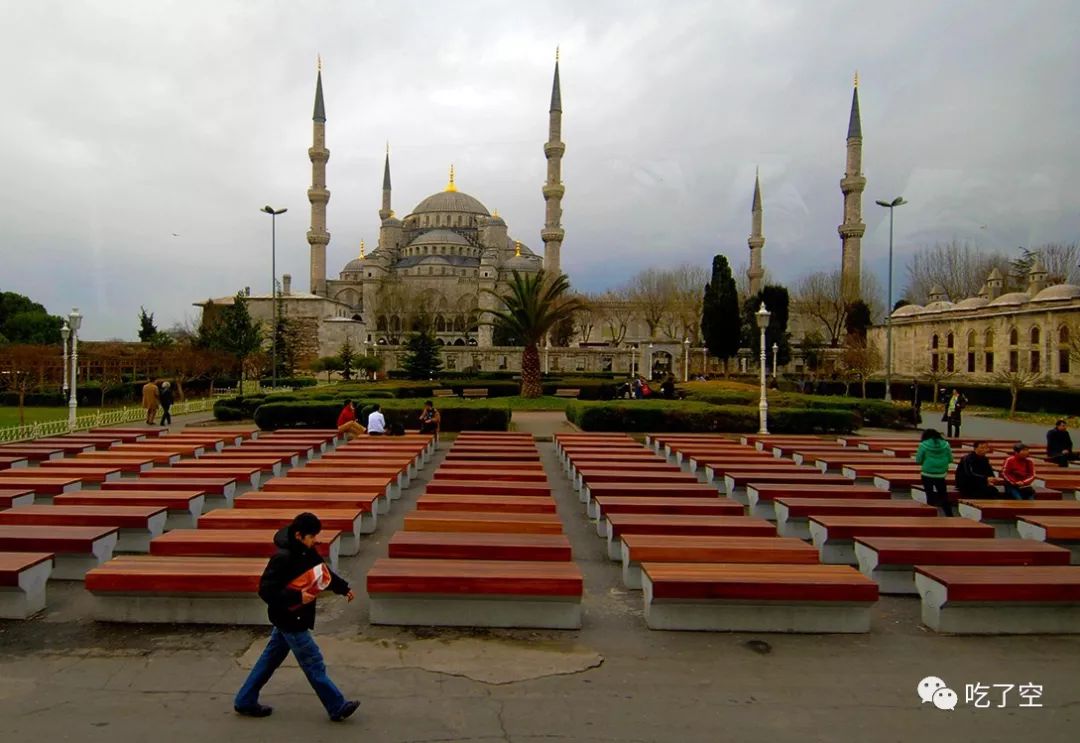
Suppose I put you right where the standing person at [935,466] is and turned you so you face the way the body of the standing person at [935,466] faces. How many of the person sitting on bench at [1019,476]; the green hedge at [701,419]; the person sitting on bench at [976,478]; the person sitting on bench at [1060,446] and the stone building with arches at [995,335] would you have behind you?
0

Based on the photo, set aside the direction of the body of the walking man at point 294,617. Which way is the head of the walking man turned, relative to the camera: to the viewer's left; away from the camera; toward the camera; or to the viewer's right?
to the viewer's right

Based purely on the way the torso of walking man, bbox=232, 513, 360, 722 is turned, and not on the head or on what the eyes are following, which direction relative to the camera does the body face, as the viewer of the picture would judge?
to the viewer's right

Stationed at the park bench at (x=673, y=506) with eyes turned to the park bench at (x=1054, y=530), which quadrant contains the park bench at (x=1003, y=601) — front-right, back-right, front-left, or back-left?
front-right

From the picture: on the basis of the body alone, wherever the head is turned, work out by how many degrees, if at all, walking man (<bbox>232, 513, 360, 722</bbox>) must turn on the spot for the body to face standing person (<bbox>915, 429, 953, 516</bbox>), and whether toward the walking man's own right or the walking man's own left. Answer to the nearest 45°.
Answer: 0° — they already face them

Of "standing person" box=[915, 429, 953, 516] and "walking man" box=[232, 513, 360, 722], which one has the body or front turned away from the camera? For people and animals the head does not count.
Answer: the standing person

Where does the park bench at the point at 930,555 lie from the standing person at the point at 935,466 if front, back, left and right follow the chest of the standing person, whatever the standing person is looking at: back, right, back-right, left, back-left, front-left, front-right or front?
back

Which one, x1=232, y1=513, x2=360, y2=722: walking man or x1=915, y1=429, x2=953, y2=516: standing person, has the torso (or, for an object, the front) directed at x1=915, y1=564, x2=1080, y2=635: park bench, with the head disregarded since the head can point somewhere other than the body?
the walking man

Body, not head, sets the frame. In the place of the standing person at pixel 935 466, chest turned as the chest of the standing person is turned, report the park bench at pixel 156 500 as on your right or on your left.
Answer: on your left

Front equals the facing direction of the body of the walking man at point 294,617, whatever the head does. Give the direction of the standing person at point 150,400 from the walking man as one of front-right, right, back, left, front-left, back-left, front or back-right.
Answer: left

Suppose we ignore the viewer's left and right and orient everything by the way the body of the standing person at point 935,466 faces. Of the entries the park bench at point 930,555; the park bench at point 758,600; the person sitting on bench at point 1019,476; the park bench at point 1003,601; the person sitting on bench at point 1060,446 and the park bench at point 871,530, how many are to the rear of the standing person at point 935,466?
4

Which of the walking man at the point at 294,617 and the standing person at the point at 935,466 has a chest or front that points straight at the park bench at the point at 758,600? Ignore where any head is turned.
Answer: the walking man

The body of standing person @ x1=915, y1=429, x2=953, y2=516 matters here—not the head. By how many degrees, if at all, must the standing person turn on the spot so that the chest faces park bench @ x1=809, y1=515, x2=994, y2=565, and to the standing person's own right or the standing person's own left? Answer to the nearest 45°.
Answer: approximately 180°

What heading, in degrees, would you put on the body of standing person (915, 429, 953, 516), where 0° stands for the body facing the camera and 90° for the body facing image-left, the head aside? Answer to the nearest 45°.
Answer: approximately 180°

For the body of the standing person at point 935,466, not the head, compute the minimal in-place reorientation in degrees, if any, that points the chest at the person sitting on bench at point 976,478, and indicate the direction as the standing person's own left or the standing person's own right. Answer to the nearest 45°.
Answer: approximately 45° to the standing person's own right

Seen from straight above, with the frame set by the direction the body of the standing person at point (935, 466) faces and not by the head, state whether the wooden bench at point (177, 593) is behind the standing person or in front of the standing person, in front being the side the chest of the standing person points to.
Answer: behind

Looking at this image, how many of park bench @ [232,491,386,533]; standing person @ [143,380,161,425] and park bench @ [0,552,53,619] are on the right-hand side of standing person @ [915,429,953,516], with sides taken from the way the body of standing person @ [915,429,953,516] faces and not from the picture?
0
